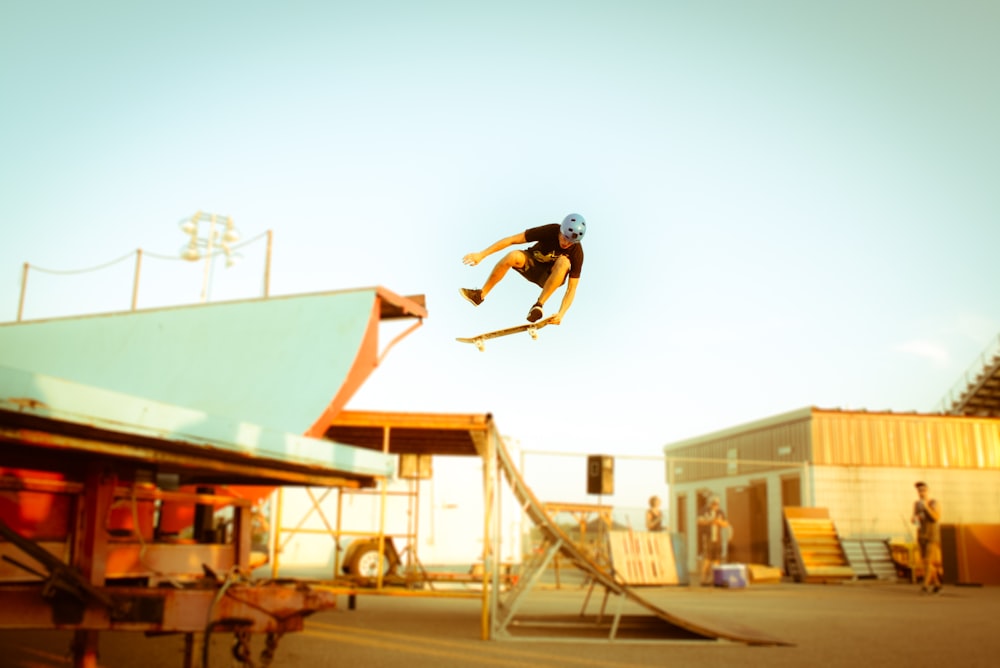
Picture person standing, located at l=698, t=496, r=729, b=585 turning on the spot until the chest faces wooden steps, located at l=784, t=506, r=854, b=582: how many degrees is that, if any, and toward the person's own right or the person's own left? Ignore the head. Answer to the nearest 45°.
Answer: approximately 135° to the person's own left

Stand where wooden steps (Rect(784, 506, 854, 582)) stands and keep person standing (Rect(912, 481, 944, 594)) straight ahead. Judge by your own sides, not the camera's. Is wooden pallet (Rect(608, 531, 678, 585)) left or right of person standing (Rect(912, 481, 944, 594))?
right

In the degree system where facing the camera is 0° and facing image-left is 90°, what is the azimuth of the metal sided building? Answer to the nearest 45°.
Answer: approximately 45°

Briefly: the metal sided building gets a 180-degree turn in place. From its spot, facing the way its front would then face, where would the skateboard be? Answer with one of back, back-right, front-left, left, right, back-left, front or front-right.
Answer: back-right

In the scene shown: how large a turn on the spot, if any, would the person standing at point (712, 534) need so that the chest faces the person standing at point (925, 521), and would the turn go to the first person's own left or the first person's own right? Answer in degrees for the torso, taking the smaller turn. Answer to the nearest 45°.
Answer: approximately 45° to the first person's own left

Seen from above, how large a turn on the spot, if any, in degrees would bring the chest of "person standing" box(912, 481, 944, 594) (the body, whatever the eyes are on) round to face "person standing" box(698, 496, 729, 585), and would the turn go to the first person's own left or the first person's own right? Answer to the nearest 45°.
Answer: approximately 90° to the first person's own right

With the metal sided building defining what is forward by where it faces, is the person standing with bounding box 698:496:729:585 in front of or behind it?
in front

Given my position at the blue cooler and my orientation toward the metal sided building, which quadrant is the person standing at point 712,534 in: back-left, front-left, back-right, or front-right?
front-left

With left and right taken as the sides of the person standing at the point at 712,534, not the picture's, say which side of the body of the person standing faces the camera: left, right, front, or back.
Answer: front

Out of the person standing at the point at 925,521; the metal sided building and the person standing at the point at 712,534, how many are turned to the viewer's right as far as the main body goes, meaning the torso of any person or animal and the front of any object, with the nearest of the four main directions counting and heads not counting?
0

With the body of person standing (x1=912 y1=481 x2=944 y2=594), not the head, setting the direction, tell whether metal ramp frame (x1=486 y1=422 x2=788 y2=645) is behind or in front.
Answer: in front

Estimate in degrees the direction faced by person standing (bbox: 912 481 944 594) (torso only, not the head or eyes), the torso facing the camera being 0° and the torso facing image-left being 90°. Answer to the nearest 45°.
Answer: approximately 45°
